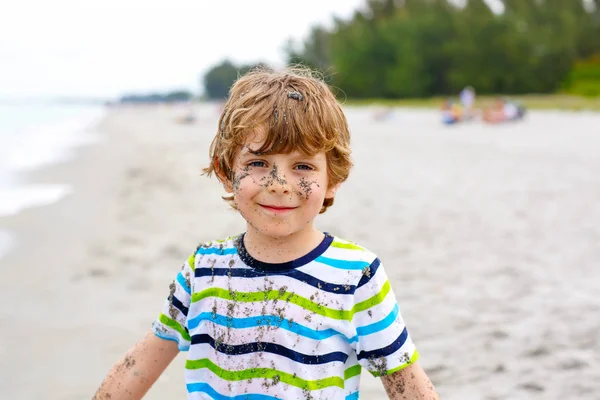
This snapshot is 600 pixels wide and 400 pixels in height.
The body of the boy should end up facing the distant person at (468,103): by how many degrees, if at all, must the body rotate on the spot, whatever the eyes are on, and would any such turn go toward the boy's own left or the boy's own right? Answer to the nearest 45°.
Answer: approximately 180°

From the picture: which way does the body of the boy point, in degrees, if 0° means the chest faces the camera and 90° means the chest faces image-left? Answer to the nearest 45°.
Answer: approximately 0°

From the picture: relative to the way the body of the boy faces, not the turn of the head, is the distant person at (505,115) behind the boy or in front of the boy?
behind
